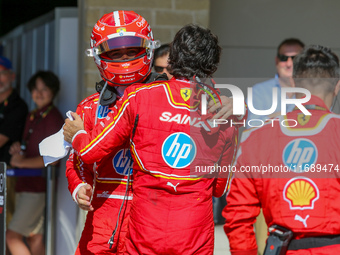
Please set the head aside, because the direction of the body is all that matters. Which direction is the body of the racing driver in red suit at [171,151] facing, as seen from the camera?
away from the camera

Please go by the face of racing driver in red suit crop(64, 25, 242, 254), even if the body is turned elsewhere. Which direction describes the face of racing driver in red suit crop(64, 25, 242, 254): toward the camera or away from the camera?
away from the camera

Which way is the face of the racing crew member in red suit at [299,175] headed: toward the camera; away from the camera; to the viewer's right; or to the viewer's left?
away from the camera

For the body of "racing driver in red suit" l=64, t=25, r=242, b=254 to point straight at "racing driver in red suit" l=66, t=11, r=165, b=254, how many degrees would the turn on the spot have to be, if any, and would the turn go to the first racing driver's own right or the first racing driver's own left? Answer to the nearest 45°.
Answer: approximately 45° to the first racing driver's own left

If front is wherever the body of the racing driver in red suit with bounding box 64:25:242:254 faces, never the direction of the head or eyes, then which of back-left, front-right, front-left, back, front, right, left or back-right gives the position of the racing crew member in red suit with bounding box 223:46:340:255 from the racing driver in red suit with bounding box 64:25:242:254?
right

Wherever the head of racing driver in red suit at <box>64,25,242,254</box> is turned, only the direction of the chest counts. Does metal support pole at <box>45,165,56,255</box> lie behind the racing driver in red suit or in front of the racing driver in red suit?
in front

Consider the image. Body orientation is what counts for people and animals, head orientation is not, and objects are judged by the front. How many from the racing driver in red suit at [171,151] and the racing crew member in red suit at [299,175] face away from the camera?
2

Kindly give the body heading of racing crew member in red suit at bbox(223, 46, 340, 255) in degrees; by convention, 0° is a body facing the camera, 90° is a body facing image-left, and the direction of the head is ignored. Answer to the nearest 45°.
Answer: approximately 180°

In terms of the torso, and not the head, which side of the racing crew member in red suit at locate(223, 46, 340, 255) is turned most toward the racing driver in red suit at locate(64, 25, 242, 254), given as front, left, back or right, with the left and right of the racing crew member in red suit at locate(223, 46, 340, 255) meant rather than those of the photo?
left
